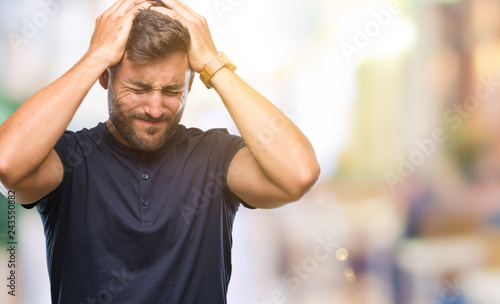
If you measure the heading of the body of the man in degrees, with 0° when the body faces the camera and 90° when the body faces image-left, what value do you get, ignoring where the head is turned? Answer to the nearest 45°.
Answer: approximately 0°
